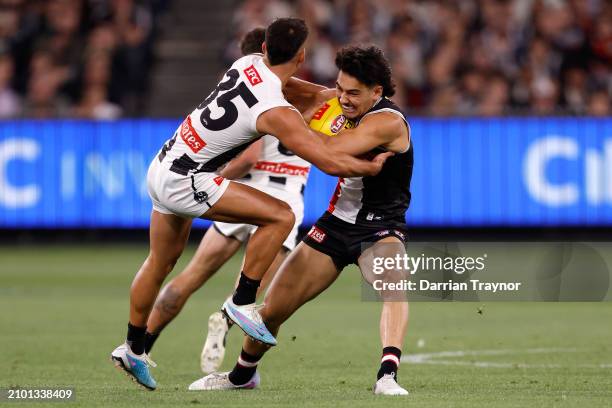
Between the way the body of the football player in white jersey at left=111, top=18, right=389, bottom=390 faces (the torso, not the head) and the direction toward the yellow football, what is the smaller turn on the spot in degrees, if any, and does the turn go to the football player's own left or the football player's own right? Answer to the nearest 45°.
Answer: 0° — they already face it

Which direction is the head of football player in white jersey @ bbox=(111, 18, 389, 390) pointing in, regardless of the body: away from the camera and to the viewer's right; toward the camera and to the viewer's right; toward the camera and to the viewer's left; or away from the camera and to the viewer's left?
away from the camera and to the viewer's right

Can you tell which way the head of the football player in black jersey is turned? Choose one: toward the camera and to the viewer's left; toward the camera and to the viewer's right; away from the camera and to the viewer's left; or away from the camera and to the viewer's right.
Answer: toward the camera and to the viewer's left

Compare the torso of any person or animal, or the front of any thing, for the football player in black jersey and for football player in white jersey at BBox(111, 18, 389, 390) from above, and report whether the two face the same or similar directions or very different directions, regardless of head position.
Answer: very different directions

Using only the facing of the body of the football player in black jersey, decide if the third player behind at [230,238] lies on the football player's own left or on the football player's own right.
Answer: on the football player's own right

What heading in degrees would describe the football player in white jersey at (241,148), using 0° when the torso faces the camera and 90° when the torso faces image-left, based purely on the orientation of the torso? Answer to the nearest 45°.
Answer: approximately 225°

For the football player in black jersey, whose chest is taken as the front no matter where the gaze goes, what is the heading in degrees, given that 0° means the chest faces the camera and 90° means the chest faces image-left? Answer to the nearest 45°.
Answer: approximately 45°

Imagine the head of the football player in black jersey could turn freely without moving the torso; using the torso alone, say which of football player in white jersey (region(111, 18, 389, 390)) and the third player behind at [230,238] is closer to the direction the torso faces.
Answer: the football player in white jersey
